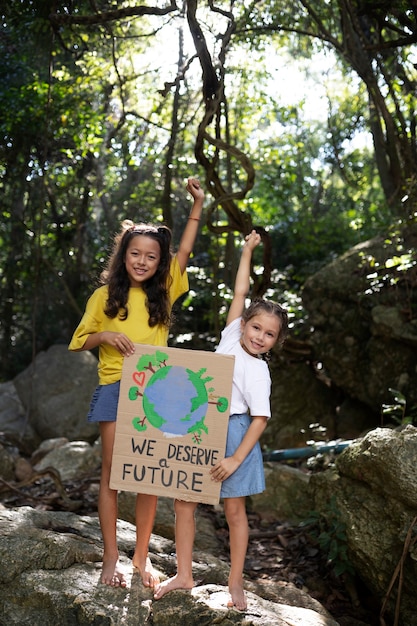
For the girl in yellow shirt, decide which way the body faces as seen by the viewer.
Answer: toward the camera

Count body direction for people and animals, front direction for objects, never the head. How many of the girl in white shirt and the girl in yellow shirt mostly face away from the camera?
0

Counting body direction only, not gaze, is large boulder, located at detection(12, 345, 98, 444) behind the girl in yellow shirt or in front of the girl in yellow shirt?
behind

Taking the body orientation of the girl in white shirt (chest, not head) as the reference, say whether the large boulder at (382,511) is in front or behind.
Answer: behind

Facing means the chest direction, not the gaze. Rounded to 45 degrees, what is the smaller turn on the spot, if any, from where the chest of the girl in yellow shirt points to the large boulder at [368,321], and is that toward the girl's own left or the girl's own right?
approximately 135° to the girl's own left

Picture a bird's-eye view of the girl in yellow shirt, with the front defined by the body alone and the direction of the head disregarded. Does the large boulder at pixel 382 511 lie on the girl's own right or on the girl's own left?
on the girl's own left

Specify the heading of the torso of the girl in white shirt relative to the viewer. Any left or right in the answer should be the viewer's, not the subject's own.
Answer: facing the viewer and to the left of the viewer

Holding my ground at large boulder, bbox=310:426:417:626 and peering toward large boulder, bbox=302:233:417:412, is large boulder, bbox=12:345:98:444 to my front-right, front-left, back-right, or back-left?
front-left

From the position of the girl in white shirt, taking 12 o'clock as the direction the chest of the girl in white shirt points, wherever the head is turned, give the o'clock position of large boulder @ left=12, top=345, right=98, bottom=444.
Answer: The large boulder is roughly at 4 o'clock from the girl in white shirt.
